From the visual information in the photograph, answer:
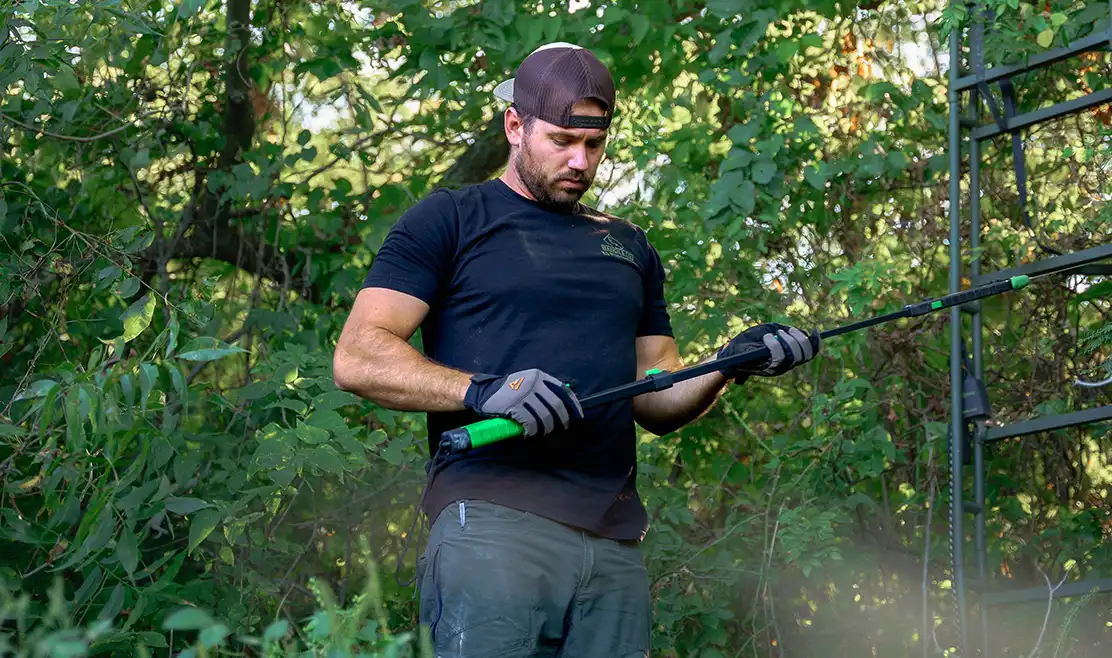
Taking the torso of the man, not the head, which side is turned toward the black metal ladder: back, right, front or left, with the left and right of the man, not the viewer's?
left

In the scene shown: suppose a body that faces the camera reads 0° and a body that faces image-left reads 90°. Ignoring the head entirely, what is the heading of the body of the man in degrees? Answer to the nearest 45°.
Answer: approximately 315°

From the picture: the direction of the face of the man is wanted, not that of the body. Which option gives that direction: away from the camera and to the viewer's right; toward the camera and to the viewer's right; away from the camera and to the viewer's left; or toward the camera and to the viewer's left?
toward the camera and to the viewer's right
